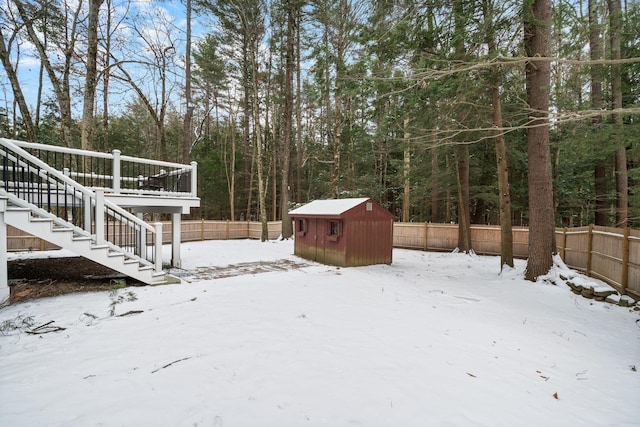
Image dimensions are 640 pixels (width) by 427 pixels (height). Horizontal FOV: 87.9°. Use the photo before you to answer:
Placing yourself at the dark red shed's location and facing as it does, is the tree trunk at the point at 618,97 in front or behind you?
behind

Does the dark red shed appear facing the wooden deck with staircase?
yes

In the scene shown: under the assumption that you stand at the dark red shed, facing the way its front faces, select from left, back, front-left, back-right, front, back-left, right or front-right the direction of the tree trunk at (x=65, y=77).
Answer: front-right

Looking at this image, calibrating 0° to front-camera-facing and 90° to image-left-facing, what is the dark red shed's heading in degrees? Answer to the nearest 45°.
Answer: approximately 45°

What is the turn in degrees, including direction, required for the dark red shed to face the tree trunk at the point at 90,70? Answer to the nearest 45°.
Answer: approximately 45° to its right

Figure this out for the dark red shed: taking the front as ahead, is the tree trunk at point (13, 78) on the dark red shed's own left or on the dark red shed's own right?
on the dark red shed's own right

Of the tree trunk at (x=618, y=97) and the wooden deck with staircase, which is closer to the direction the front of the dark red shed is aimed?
the wooden deck with staircase

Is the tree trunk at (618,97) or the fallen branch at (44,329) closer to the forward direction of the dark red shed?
the fallen branch

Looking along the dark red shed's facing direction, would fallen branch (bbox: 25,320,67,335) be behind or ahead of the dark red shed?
ahead
